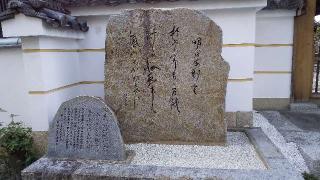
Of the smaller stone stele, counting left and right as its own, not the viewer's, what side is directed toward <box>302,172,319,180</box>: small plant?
left

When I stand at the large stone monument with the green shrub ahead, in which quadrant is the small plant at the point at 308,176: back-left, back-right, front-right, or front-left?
back-left

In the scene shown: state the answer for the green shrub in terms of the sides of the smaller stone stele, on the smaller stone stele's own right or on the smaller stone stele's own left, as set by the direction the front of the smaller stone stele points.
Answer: on the smaller stone stele's own right

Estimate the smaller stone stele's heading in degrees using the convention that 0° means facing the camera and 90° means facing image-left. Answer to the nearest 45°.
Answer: approximately 0°

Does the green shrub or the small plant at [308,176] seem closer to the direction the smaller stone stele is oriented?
the small plant
